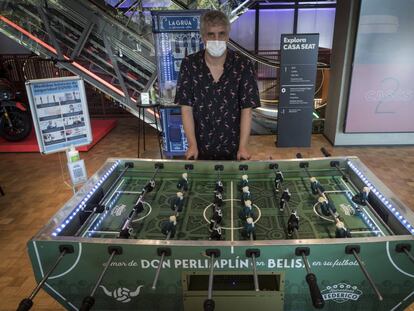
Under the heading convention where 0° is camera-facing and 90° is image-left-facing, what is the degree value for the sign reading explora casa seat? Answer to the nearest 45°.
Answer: approximately 0°

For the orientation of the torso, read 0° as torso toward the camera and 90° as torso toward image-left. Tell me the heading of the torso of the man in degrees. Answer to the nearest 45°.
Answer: approximately 0°

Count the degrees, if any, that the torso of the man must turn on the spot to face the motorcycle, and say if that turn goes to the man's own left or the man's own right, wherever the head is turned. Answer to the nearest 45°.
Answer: approximately 135° to the man's own right

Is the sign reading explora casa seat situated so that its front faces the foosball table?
yes

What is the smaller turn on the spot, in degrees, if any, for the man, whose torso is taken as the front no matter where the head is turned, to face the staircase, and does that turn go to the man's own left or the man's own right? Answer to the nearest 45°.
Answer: approximately 135° to the man's own right

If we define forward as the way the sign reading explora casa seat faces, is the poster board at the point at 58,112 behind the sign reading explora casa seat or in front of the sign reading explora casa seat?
in front

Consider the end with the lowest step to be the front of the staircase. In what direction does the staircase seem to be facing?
to the viewer's right

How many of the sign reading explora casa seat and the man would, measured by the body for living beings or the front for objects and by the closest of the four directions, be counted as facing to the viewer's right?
0

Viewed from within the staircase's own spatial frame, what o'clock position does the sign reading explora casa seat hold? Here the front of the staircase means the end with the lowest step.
The sign reading explora casa seat is roughly at 1 o'clock from the staircase.
